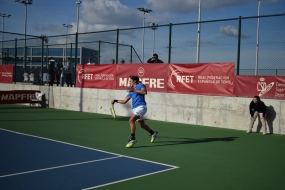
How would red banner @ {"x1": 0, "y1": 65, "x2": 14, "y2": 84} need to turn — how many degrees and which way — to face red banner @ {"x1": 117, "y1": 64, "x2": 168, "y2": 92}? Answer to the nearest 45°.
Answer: approximately 45° to its left

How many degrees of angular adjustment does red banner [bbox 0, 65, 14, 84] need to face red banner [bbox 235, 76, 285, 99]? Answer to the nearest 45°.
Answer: approximately 45° to its left

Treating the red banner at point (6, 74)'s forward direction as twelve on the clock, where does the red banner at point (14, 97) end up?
the red banner at point (14, 97) is roughly at 12 o'clock from the red banner at point (6, 74).

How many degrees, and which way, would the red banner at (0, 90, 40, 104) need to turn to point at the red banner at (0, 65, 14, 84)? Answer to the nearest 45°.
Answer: approximately 180°

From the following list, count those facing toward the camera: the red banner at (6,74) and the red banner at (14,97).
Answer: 2

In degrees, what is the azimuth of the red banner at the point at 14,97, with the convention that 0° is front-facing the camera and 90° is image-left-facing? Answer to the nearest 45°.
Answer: approximately 0°

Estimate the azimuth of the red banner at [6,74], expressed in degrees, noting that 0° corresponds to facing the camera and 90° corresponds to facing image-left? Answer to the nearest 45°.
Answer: approximately 0°

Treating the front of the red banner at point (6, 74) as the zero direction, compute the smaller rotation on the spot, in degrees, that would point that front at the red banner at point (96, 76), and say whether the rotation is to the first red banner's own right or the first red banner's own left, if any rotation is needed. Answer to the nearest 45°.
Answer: approximately 45° to the first red banner's own left
